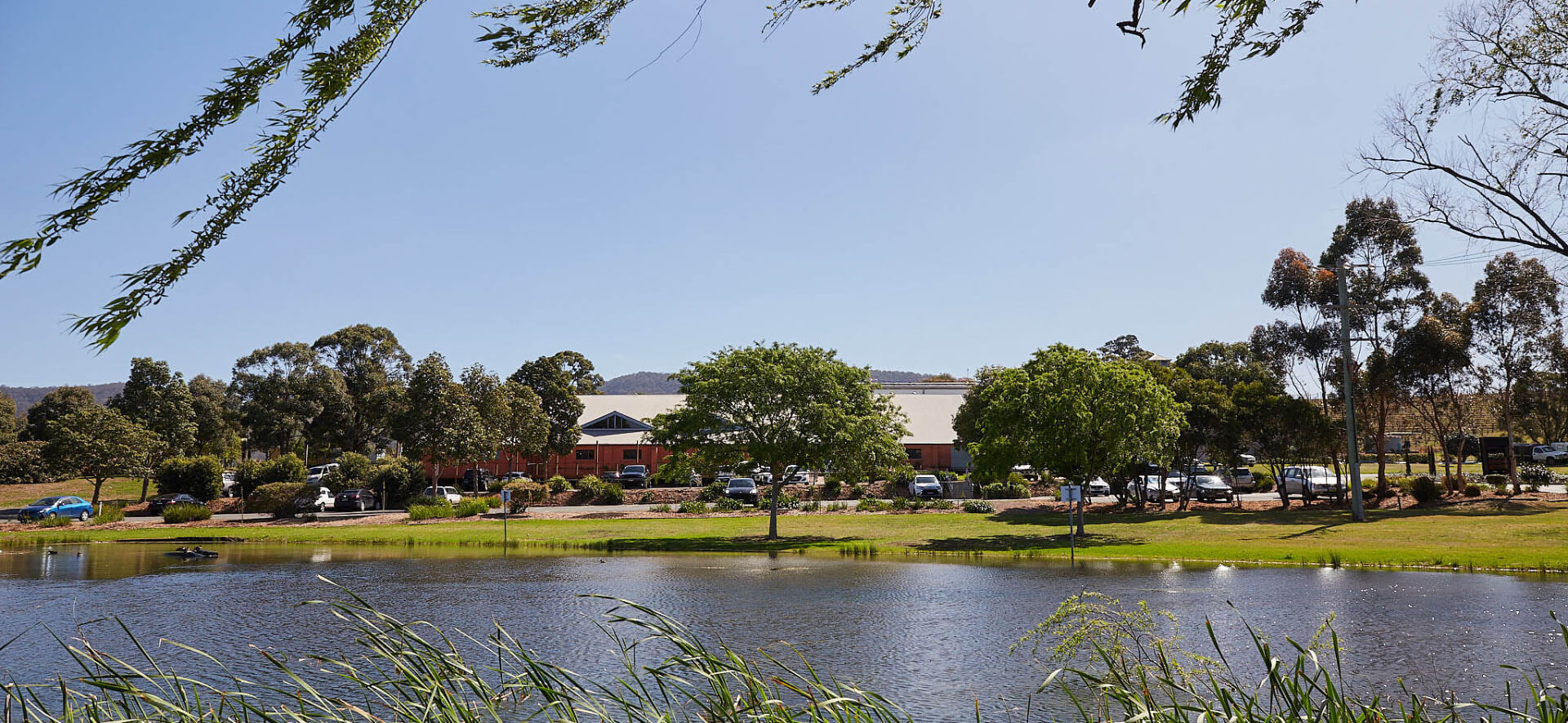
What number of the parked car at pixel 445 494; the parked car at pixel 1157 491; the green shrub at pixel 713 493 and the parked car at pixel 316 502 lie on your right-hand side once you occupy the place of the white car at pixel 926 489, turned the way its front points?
3

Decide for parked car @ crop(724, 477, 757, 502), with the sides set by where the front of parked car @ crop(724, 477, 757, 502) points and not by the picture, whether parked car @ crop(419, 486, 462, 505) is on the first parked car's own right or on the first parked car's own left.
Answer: on the first parked car's own right

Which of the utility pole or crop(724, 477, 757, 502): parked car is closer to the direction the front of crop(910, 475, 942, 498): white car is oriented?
the utility pole

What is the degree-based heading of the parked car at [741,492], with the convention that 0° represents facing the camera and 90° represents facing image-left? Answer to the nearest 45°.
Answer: approximately 0°

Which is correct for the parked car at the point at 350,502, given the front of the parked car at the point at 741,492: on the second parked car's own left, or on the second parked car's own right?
on the second parked car's own right

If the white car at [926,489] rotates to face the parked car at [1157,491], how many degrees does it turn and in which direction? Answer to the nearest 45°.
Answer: approximately 90° to its left

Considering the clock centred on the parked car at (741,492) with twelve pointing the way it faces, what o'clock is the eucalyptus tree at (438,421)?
The eucalyptus tree is roughly at 3 o'clock from the parked car.

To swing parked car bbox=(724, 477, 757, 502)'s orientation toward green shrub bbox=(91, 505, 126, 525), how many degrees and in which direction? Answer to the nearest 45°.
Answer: approximately 90° to its right

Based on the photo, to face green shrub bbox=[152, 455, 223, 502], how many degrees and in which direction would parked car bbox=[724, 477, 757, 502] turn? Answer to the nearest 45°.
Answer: approximately 90° to its right

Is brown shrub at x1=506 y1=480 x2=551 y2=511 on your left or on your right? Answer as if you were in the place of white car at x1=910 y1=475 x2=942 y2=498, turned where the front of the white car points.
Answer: on your right
